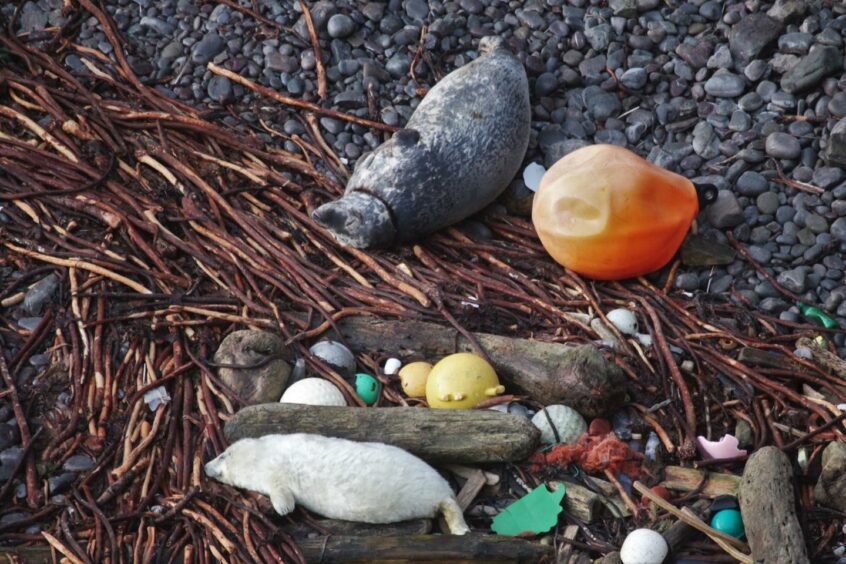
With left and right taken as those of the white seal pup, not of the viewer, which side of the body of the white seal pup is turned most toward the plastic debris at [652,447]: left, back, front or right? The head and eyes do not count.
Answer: back

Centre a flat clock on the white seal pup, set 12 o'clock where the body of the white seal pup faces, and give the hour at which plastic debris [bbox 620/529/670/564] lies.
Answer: The plastic debris is roughly at 7 o'clock from the white seal pup.

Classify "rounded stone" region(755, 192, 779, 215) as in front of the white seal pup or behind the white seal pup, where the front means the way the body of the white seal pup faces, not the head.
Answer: behind

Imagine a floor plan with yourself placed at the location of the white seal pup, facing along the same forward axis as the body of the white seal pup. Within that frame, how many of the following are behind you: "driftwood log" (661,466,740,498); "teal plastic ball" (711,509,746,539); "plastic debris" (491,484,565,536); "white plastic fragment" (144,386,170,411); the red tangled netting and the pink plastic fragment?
5

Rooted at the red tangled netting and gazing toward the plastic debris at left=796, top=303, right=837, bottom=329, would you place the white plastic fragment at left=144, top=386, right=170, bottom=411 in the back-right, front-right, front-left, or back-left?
back-left

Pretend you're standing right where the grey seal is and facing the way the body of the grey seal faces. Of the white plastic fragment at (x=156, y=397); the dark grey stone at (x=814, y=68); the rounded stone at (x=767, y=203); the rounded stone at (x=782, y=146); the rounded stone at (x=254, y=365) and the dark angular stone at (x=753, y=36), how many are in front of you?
2

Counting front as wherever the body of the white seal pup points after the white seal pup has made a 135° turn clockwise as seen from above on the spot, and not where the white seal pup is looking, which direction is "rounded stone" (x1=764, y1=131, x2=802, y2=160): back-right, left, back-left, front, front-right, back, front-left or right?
front

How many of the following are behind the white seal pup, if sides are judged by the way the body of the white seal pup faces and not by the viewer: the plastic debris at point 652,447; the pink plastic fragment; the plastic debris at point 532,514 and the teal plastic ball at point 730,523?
4

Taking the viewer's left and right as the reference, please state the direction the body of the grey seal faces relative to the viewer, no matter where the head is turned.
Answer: facing the viewer and to the left of the viewer

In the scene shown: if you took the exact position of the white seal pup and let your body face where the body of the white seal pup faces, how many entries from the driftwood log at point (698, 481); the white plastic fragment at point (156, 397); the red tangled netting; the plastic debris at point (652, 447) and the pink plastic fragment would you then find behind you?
4

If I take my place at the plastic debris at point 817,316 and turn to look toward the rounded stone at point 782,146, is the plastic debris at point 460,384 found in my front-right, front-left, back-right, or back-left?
back-left

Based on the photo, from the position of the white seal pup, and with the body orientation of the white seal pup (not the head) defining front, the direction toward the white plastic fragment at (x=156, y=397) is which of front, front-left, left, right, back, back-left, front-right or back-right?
front-right

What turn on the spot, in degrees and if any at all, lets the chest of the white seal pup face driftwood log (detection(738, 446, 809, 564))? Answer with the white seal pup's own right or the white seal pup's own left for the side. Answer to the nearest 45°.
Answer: approximately 180°

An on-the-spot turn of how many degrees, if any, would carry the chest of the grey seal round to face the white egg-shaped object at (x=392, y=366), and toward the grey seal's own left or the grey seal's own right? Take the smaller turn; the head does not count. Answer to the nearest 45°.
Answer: approximately 45° to the grey seal's own left

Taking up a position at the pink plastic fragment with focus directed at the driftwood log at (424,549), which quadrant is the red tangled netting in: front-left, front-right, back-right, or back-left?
front-right

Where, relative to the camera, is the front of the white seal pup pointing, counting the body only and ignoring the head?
to the viewer's left

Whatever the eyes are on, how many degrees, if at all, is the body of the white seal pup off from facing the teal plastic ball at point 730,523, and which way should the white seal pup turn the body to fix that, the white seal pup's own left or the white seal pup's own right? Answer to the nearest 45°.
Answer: approximately 180°

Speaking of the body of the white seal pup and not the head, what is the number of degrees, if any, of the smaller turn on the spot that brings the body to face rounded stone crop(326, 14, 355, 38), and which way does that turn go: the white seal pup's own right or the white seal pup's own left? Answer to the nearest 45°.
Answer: approximately 90° to the white seal pup's own right

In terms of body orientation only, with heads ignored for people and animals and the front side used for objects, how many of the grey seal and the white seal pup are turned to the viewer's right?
0

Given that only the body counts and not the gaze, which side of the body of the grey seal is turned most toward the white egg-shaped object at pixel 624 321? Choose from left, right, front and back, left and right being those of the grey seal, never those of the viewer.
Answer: left
